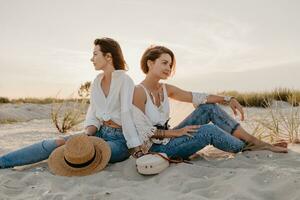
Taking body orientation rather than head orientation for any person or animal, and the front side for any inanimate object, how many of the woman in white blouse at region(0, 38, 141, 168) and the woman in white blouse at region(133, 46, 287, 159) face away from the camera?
0

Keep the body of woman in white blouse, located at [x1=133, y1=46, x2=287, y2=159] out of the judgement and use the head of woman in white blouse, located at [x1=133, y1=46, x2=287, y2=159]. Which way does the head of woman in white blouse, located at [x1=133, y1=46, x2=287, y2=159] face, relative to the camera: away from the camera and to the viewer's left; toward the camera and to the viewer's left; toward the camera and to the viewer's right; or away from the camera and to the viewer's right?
toward the camera and to the viewer's right

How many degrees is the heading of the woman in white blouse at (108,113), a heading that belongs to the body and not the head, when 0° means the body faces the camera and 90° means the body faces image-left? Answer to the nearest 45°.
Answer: approximately 45°

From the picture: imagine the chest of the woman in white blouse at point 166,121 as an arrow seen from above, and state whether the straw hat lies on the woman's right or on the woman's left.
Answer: on the woman's right

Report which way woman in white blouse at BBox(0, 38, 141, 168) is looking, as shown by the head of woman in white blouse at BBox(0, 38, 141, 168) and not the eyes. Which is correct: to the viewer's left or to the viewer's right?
to the viewer's left
